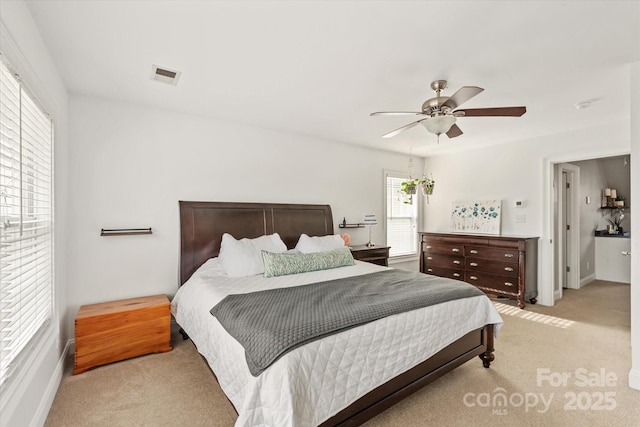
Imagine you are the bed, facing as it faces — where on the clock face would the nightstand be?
The nightstand is roughly at 8 o'clock from the bed.

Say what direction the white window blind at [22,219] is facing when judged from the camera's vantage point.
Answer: facing to the right of the viewer

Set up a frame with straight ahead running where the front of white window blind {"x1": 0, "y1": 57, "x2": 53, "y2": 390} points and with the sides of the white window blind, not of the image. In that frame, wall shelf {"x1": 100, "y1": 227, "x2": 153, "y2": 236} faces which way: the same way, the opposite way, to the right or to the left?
to the right

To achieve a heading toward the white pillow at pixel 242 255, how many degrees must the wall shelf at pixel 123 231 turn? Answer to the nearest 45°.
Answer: approximately 45° to its left

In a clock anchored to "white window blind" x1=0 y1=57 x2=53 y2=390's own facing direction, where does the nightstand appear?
The nightstand is roughly at 12 o'clock from the white window blind.

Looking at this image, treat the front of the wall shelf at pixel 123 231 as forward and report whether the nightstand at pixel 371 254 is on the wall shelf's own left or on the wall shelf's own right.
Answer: on the wall shelf's own left

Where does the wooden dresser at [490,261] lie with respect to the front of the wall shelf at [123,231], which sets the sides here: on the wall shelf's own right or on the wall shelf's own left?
on the wall shelf's own left

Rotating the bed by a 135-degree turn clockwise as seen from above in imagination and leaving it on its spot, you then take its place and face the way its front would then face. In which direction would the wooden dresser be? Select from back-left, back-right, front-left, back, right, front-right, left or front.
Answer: back-right

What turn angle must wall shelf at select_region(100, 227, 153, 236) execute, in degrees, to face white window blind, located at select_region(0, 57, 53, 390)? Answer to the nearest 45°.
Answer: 0° — it already faces it

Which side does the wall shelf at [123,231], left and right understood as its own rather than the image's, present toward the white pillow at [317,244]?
left

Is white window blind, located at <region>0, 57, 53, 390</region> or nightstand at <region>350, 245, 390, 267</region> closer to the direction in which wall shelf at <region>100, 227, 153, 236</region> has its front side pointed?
the white window blind

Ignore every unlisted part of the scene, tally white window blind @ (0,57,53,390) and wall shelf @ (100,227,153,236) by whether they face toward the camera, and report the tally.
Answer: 1

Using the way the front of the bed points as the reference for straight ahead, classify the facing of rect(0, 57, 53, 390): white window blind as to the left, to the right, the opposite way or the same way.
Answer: to the left
